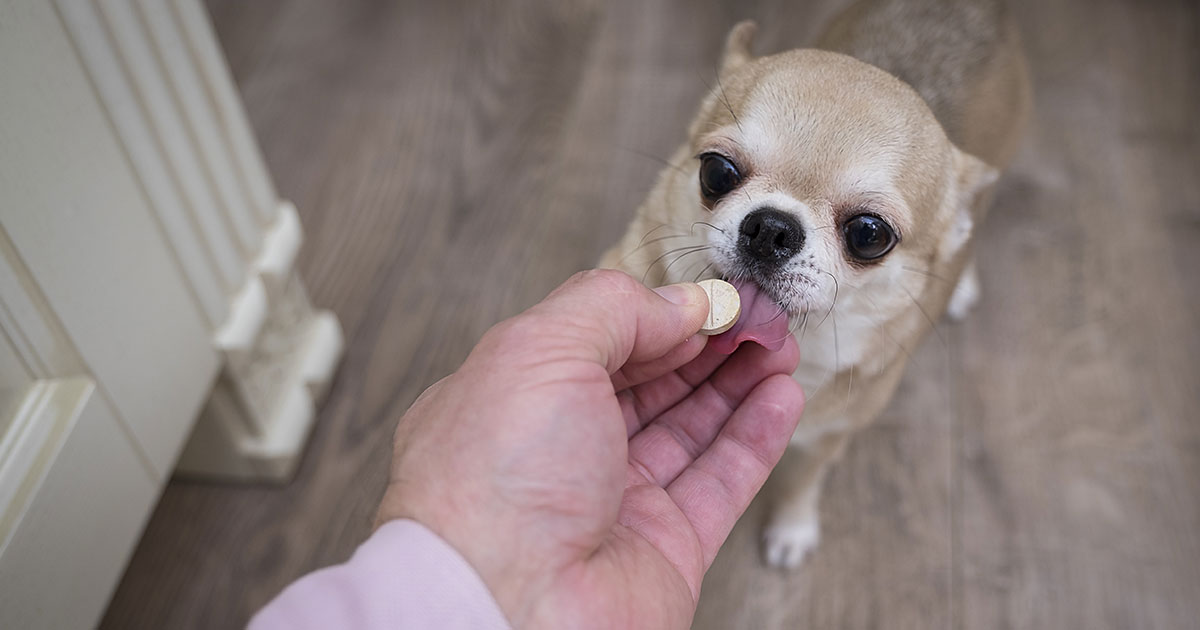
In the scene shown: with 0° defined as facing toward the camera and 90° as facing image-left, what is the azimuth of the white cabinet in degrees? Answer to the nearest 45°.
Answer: approximately 315°

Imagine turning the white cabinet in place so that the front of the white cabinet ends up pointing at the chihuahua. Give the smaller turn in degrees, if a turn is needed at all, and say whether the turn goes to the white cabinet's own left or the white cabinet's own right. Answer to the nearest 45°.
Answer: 0° — it already faces it
